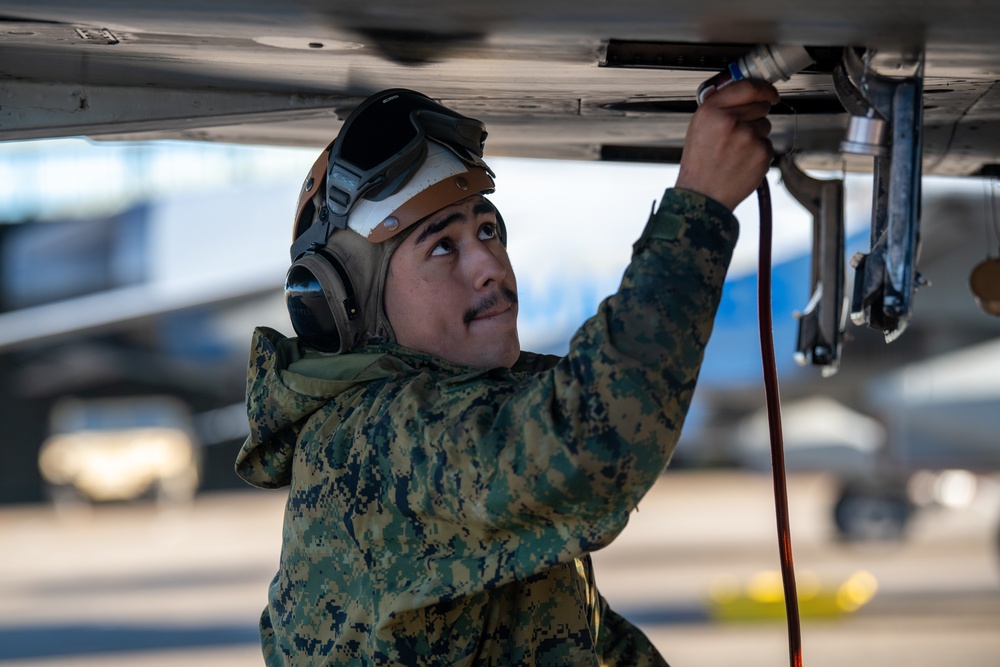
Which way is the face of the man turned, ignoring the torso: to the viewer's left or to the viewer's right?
to the viewer's right
